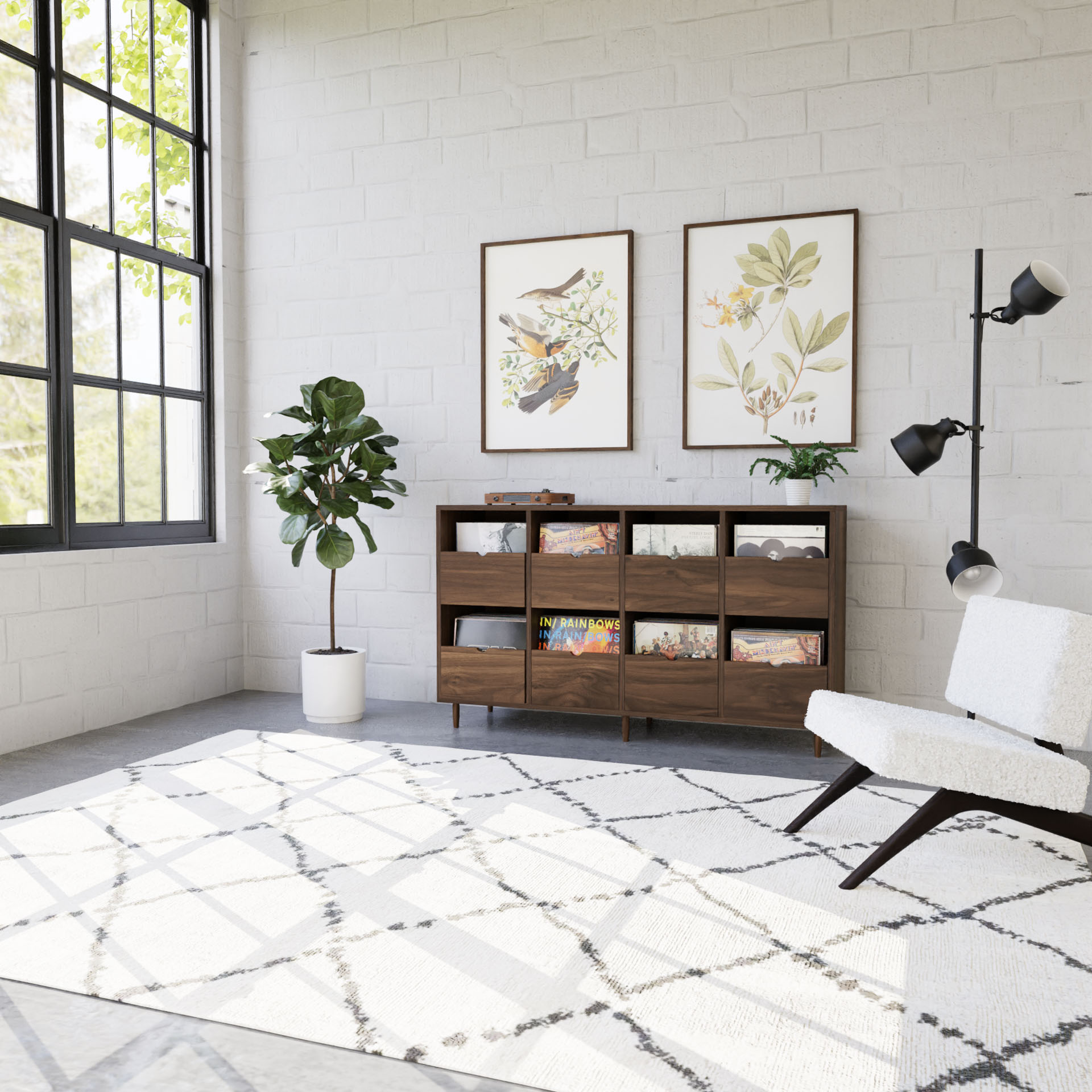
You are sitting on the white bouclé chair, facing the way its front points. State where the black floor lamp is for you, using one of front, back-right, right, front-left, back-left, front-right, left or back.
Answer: back-right

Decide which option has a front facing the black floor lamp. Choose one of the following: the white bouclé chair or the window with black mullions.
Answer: the window with black mullions

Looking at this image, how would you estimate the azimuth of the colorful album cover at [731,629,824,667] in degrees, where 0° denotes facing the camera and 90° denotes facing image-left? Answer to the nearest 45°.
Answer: approximately 0°

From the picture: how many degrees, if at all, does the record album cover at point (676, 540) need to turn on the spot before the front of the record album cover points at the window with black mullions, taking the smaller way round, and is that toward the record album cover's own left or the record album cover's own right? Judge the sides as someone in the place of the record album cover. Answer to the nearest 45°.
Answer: approximately 90° to the record album cover's own right

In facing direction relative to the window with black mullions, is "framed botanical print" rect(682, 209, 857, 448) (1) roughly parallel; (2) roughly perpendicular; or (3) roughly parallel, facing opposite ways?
roughly perpendicular

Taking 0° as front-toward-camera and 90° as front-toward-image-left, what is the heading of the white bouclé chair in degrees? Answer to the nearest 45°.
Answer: approximately 45°
